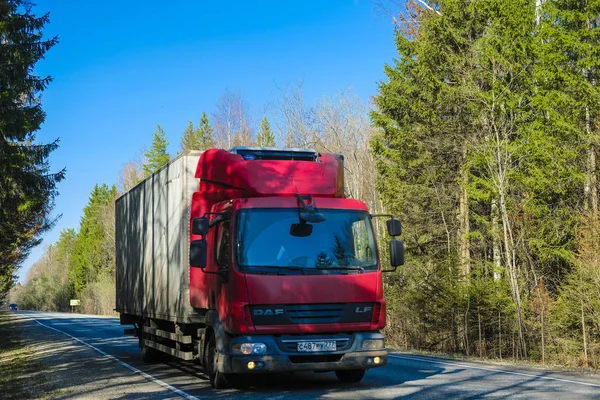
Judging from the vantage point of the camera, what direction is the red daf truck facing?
facing the viewer and to the right of the viewer
